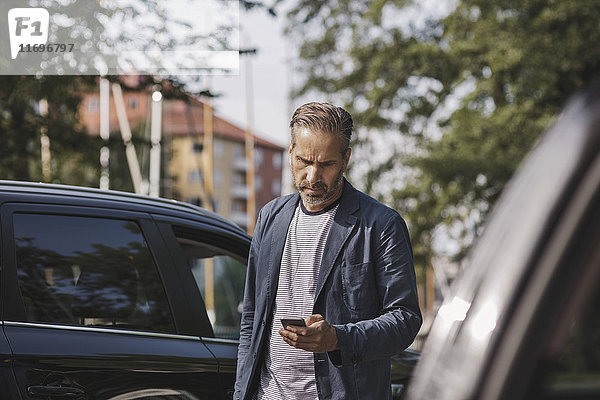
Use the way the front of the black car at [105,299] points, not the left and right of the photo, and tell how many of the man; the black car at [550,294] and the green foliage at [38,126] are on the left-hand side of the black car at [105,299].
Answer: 1

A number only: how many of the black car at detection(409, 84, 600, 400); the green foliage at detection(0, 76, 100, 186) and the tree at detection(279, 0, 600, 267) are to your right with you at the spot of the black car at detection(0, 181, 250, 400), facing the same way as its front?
1

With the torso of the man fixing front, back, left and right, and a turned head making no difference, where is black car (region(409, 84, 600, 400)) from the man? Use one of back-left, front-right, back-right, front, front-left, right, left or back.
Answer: front-left

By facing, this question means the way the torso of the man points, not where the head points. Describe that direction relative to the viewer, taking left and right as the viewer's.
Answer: facing the viewer and to the left of the viewer

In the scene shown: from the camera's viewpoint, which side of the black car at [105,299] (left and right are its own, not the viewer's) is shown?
right

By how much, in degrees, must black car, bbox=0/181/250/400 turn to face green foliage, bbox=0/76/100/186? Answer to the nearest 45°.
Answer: approximately 90° to its left

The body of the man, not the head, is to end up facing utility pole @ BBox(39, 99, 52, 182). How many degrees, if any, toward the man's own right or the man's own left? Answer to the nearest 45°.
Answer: approximately 90° to the man's own right

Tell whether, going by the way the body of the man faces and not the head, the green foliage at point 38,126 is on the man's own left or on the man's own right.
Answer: on the man's own right

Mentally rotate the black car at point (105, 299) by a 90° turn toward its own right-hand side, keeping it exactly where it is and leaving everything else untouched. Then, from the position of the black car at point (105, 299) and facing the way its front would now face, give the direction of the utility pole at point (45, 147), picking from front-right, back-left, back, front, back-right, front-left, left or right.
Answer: back
